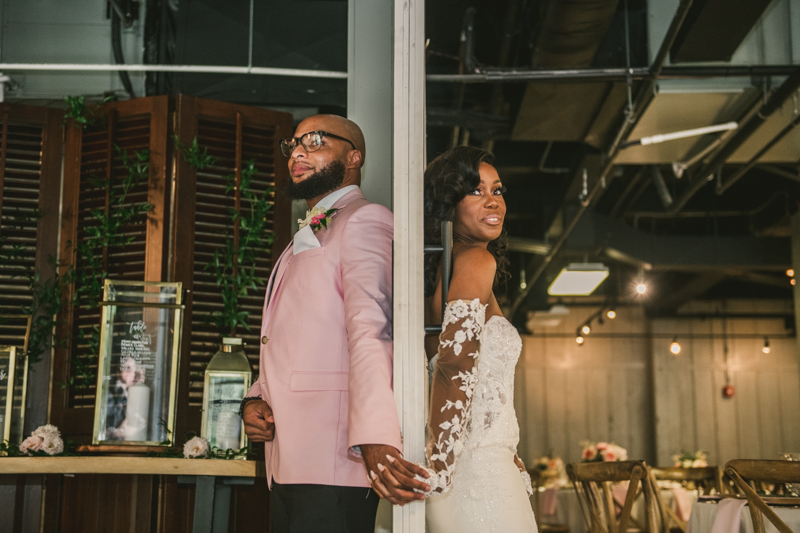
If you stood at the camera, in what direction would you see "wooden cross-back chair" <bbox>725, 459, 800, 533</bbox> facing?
facing away from the viewer

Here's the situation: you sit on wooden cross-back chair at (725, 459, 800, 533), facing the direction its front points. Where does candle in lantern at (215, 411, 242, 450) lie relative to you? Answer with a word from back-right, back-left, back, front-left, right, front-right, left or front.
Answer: back-left

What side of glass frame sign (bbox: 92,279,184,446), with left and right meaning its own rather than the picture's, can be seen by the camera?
front

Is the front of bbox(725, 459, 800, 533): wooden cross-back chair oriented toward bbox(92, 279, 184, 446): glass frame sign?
no

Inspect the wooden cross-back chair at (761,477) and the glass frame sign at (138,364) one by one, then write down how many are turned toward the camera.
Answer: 1

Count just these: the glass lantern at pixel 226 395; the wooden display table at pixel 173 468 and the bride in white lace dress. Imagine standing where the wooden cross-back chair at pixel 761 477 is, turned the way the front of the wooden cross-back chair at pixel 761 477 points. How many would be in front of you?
0

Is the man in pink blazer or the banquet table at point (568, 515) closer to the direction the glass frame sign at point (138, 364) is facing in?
the man in pink blazer

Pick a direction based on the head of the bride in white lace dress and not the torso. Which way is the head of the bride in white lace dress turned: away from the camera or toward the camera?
toward the camera

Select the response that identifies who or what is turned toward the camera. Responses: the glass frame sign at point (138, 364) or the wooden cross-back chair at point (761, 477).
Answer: the glass frame sign

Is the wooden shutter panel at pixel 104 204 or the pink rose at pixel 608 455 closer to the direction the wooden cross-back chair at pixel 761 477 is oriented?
the pink rose

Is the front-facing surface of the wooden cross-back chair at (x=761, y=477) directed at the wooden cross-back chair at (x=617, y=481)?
no

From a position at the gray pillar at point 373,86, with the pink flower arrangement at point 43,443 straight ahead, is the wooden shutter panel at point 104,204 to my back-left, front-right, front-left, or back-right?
front-right

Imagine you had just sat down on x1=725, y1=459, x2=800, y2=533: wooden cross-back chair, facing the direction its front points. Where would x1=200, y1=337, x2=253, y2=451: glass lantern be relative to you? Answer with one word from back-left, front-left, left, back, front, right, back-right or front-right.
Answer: back-left
